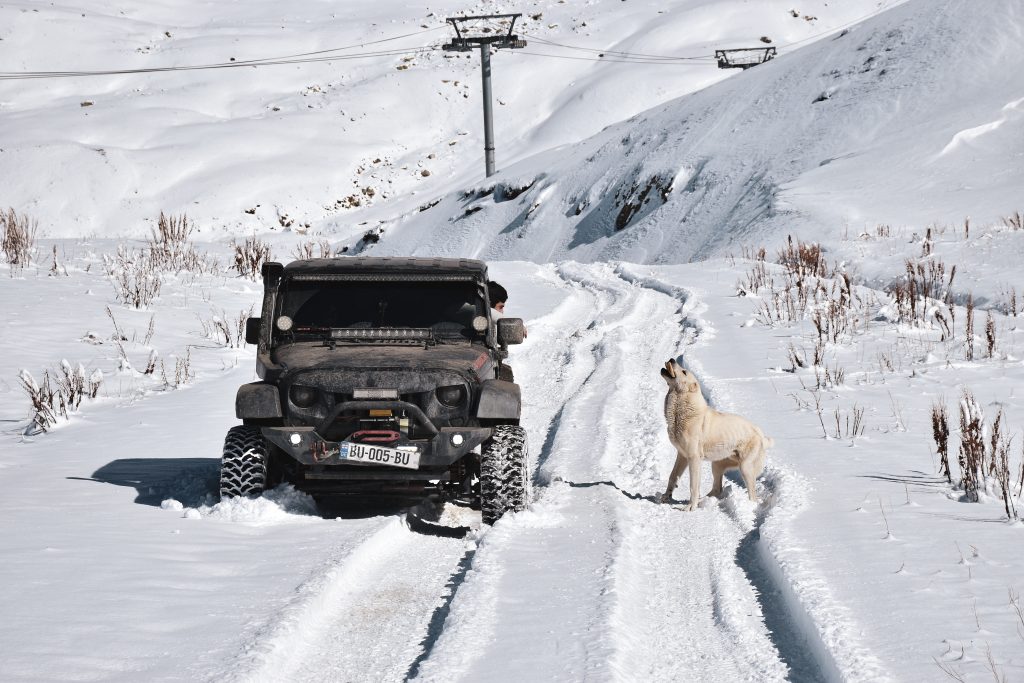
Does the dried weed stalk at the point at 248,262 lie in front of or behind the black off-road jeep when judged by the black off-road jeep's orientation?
behind

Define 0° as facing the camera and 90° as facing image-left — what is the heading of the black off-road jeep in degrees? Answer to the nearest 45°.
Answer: approximately 0°

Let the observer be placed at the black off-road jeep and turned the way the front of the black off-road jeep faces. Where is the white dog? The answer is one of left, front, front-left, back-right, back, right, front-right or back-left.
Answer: left
